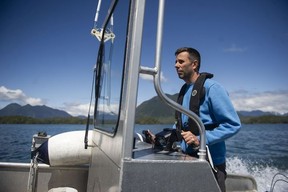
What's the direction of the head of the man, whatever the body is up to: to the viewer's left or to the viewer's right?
to the viewer's left

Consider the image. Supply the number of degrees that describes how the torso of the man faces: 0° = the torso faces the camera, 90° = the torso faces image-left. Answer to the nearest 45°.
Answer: approximately 45°
